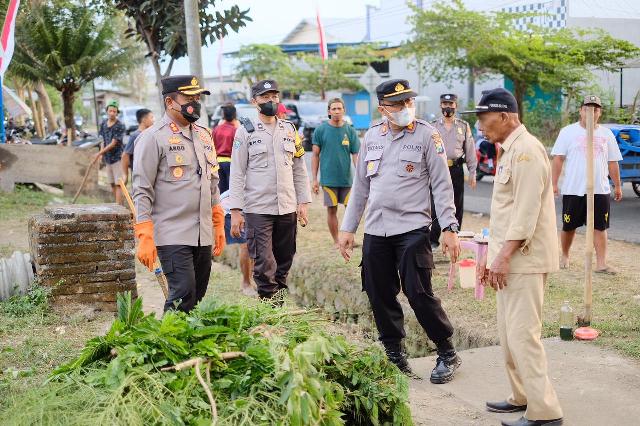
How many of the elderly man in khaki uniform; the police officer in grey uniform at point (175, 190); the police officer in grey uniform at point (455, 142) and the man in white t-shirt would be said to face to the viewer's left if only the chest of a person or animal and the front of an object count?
1

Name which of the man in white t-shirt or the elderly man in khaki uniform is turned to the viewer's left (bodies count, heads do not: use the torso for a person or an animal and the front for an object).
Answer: the elderly man in khaki uniform

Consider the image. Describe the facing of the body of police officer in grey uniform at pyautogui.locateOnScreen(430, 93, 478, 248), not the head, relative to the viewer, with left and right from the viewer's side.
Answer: facing the viewer

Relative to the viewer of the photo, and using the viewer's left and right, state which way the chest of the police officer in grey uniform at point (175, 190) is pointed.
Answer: facing the viewer and to the right of the viewer

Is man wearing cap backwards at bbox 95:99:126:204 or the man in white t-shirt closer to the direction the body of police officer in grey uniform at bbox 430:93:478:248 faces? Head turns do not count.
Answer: the man in white t-shirt

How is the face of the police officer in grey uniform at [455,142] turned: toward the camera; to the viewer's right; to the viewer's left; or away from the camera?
toward the camera

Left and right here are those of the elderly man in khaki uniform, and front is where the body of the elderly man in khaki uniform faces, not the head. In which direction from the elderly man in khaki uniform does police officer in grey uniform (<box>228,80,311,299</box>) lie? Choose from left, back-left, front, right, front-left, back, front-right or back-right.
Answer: front-right

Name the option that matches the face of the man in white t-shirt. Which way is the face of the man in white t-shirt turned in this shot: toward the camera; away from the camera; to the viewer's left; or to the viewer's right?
toward the camera

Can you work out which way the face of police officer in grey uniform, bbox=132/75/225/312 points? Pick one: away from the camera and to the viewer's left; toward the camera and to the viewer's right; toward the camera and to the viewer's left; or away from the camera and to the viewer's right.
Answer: toward the camera and to the viewer's right

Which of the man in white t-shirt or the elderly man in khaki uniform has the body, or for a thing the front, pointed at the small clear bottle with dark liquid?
the man in white t-shirt

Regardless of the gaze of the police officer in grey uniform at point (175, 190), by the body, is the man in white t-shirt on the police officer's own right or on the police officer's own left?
on the police officer's own left

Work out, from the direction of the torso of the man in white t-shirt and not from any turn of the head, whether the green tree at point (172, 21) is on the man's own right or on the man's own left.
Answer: on the man's own right

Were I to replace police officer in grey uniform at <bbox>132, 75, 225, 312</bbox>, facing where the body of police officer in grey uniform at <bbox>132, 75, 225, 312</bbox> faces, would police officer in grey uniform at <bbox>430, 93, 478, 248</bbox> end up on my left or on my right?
on my left

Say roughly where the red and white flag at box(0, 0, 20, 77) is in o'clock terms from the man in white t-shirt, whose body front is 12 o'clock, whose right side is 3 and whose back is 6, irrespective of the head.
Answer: The red and white flag is roughly at 3 o'clock from the man in white t-shirt.

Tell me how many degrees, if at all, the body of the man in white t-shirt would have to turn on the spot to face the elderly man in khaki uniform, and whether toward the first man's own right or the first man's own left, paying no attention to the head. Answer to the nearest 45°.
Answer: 0° — they already face them

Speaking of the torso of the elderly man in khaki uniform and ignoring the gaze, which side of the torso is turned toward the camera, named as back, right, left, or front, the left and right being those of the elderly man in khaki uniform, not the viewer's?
left

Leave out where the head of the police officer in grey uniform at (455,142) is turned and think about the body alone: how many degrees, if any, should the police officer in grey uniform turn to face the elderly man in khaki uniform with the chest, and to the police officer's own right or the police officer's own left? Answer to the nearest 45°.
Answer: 0° — they already face them
